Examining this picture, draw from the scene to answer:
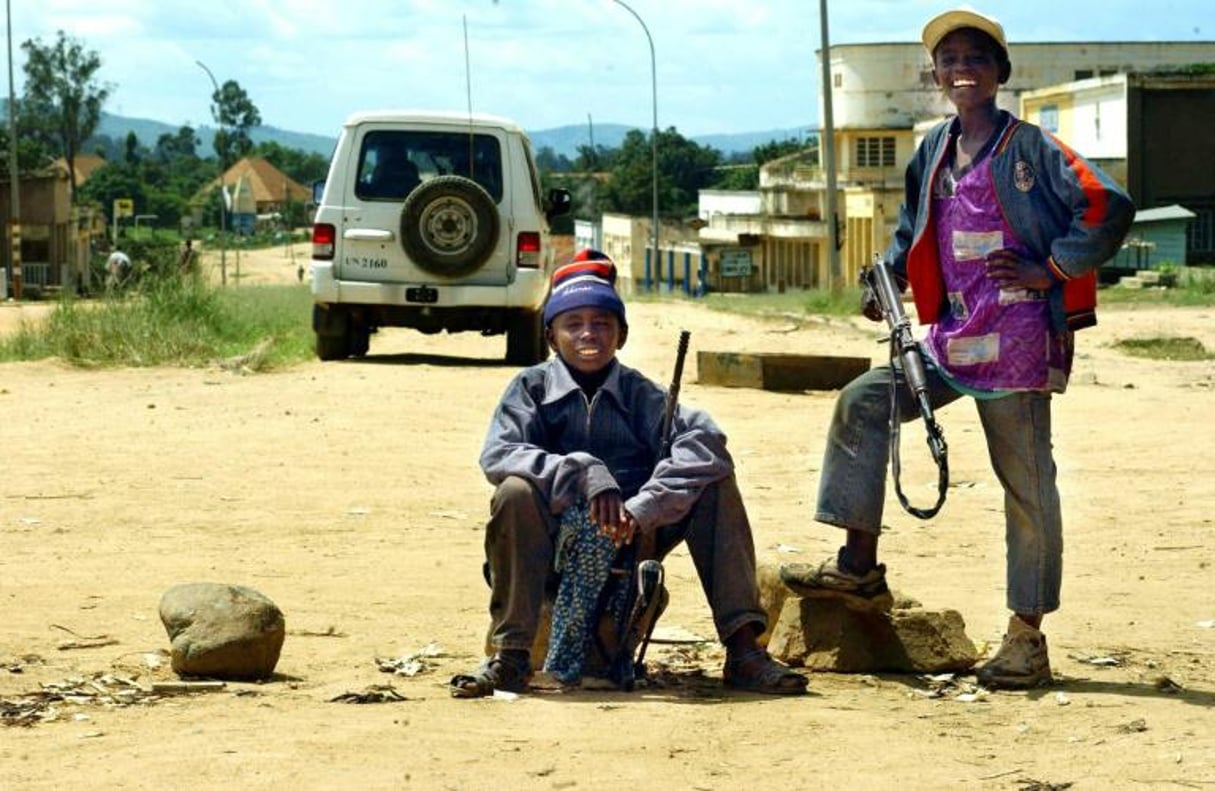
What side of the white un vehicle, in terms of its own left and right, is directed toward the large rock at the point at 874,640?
back

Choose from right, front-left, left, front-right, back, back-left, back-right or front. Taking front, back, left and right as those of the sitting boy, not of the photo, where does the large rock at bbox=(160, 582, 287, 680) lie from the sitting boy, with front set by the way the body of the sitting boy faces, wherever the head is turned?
right

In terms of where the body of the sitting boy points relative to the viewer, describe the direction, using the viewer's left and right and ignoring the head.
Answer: facing the viewer

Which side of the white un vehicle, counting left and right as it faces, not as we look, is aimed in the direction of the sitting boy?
back

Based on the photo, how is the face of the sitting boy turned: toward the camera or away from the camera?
toward the camera

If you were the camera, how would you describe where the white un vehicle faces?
facing away from the viewer

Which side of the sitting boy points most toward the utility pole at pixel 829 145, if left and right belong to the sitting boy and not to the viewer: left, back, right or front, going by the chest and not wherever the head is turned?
back

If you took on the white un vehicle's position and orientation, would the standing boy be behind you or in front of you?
behind

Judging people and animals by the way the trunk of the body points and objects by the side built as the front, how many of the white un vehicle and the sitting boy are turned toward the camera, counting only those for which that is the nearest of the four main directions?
1

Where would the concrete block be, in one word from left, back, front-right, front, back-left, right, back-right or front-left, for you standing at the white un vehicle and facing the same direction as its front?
back-right

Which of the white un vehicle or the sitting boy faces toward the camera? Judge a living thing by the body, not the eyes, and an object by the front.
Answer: the sitting boy

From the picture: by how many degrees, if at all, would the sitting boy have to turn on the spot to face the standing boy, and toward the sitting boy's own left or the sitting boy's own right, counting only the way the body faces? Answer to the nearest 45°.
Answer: approximately 90° to the sitting boy's own left

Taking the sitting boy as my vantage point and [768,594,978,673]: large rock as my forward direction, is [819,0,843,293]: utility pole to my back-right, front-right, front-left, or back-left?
front-left

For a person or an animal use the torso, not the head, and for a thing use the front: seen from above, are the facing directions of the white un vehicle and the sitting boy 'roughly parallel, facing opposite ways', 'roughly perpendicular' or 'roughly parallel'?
roughly parallel, facing opposite ways

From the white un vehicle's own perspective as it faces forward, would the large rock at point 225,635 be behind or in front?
behind
